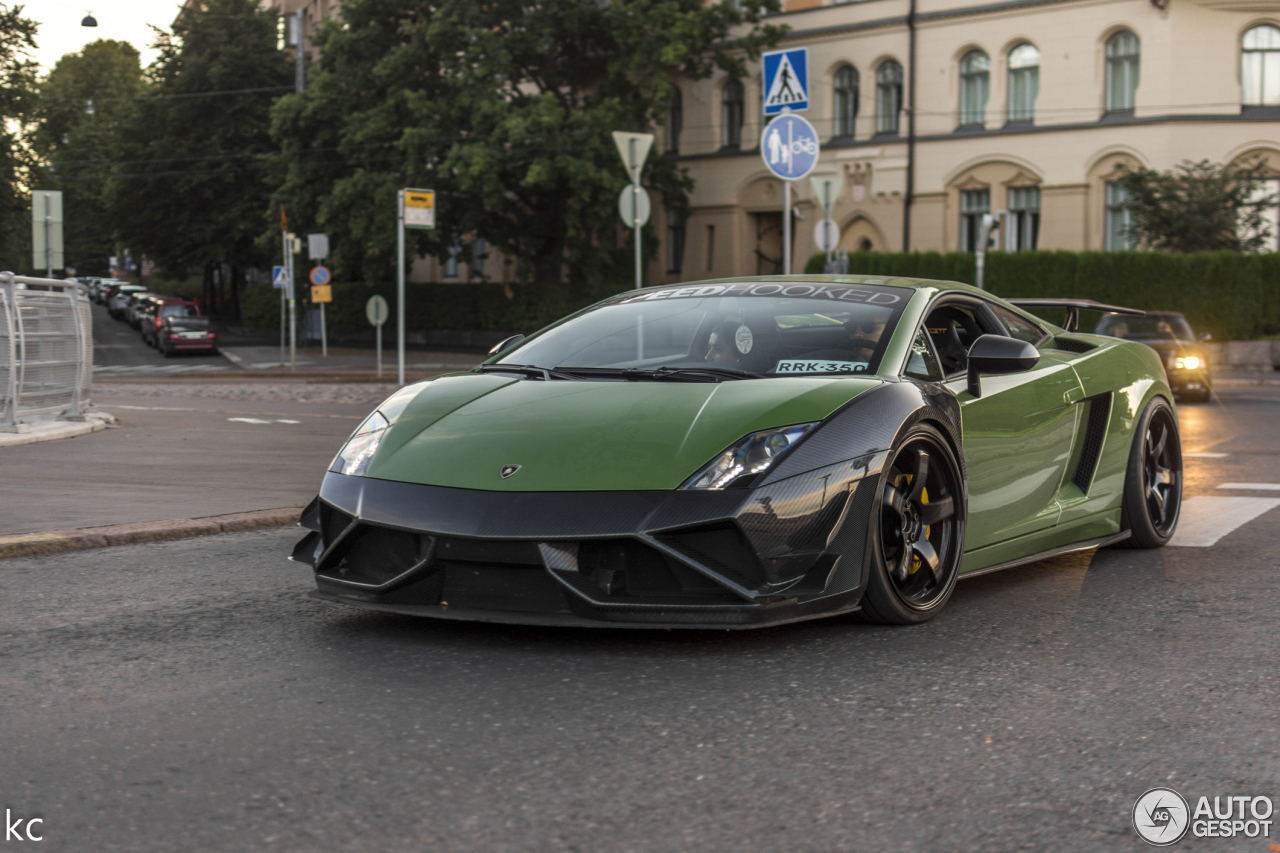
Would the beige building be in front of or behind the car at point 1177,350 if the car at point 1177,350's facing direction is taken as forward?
behind

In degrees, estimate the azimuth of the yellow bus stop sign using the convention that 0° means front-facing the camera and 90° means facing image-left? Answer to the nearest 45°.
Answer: approximately 0°

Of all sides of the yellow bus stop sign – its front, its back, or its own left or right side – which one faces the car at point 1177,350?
left

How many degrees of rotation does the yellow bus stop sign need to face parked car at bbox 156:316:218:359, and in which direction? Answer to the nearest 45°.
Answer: approximately 180°

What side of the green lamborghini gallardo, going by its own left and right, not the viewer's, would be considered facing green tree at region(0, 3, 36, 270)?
right

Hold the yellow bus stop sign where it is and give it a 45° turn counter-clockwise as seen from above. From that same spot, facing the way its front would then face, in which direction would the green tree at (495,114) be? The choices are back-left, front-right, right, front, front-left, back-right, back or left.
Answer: back-left

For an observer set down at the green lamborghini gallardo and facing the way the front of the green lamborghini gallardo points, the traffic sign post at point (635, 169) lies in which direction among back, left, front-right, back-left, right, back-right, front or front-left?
back-right

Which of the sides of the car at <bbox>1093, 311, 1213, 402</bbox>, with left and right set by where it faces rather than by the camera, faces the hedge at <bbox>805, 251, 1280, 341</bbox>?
back
